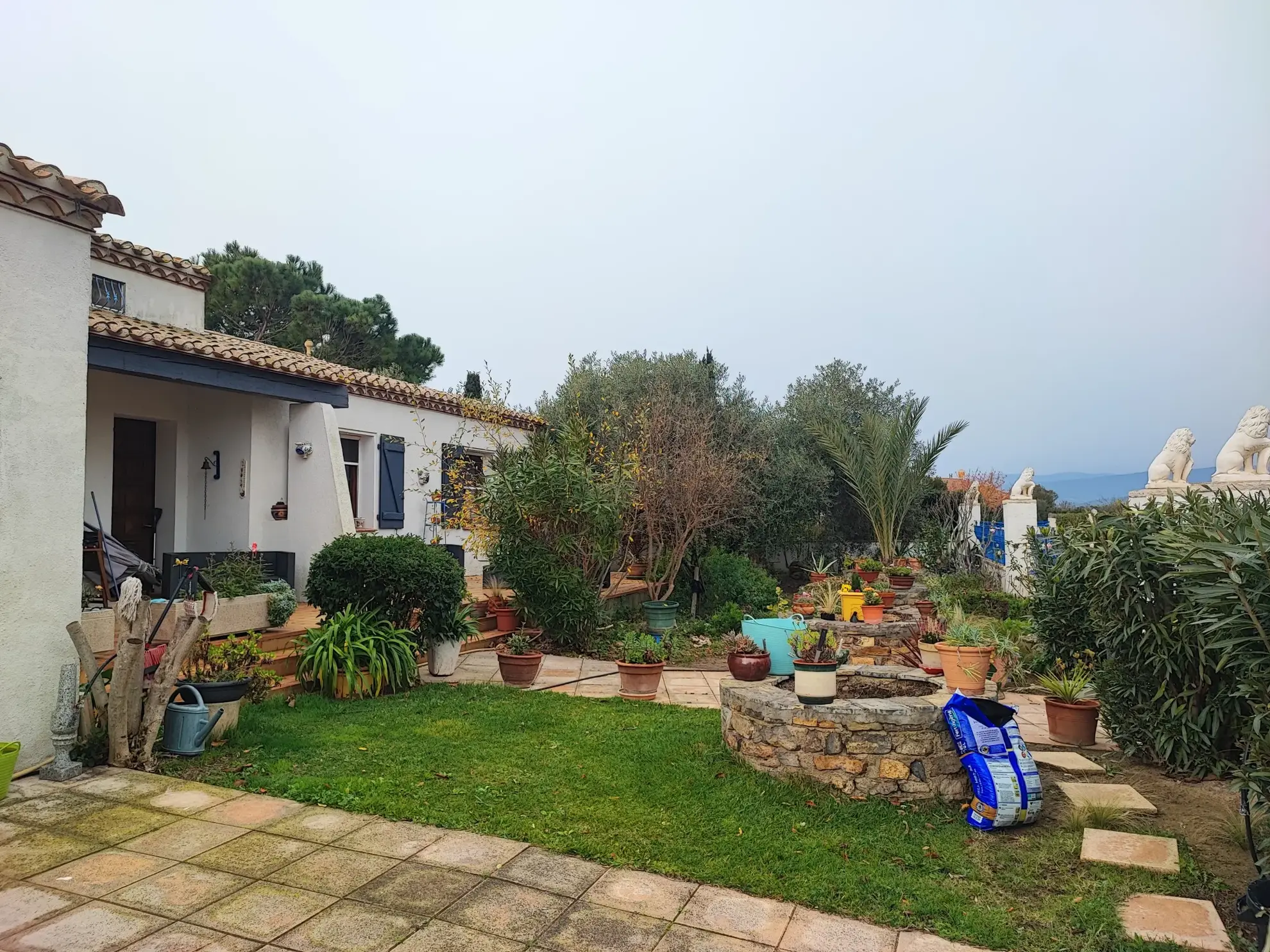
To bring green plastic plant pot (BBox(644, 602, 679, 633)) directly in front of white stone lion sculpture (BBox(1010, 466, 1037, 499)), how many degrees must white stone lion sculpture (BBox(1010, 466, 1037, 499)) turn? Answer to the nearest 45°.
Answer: approximately 135° to its right

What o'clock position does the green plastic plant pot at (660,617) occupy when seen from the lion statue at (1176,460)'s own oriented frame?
The green plastic plant pot is roughly at 5 o'clock from the lion statue.

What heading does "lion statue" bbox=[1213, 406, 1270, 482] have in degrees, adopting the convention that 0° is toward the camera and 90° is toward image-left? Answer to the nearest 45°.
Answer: approximately 270°

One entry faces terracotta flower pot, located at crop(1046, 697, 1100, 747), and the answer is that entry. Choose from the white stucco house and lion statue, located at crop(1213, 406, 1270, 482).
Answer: the white stucco house

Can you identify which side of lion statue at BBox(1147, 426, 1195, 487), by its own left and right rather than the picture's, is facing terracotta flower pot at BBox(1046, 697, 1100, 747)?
right

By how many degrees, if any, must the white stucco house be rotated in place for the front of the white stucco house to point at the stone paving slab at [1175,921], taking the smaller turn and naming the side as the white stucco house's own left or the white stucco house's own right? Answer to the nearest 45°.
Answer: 0° — it already faces it

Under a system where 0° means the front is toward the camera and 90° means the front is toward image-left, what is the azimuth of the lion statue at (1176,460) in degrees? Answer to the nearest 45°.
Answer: approximately 270°

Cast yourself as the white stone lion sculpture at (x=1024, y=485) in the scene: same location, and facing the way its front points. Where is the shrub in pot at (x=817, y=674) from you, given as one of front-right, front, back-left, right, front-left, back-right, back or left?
right

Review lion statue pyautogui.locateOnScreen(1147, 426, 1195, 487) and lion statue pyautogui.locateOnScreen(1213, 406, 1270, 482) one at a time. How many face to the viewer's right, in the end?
2

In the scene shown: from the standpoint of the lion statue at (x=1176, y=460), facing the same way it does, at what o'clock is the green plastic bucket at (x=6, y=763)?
The green plastic bucket is roughly at 4 o'clock from the lion statue.

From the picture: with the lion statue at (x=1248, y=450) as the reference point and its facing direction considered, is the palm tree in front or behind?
behind

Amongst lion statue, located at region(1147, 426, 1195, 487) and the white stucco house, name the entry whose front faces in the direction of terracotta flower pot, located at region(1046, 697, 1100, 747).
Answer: the white stucco house

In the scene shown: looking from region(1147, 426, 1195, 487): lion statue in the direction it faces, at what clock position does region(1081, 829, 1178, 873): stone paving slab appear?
The stone paving slab is roughly at 3 o'clock from the lion statue.
